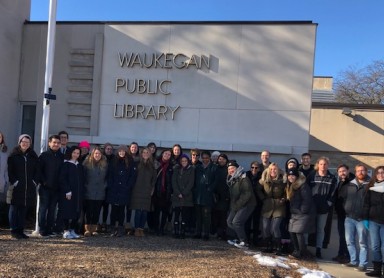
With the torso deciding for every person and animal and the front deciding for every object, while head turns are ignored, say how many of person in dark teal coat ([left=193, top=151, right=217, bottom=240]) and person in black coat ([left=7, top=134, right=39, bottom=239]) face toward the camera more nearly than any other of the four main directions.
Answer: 2

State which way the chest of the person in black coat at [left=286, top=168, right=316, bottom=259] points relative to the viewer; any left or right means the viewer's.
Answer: facing the viewer and to the left of the viewer

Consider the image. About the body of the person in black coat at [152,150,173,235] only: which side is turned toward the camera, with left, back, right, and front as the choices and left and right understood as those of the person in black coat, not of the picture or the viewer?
front

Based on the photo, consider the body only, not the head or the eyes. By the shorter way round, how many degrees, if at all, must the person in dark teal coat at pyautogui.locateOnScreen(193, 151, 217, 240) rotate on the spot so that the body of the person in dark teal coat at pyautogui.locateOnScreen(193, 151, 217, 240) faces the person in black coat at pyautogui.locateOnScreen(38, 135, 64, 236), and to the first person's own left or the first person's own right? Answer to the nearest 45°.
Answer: approximately 90° to the first person's own right

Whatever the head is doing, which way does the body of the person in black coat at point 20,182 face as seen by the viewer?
toward the camera

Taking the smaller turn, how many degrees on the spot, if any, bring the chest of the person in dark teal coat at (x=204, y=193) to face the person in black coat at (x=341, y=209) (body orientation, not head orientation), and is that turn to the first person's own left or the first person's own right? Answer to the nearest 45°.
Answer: approximately 90° to the first person's own left

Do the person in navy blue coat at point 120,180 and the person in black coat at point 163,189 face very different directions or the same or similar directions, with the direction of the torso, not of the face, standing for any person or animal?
same or similar directions

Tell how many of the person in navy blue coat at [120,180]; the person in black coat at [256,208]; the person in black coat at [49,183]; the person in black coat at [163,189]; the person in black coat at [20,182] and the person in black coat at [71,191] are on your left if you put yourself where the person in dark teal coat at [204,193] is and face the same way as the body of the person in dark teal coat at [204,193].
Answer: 1

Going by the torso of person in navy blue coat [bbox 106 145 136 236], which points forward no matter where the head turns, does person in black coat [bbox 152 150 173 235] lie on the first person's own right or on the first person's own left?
on the first person's own left

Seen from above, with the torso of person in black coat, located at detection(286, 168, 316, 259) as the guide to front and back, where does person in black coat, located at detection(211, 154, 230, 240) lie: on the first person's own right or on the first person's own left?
on the first person's own right

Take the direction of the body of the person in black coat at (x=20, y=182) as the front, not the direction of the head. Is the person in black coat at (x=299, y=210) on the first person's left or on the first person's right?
on the first person's left

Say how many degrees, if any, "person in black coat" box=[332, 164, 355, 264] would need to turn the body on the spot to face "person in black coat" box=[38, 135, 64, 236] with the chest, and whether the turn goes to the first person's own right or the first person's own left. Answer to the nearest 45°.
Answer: approximately 45° to the first person's own right

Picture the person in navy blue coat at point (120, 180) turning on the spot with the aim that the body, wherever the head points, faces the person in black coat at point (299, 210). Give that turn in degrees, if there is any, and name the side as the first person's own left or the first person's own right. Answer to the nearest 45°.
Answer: approximately 45° to the first person's own left

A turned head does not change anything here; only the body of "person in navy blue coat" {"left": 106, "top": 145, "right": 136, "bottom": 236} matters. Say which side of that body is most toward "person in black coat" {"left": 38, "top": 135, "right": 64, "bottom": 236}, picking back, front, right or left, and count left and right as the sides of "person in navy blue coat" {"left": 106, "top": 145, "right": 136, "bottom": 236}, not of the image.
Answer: right
